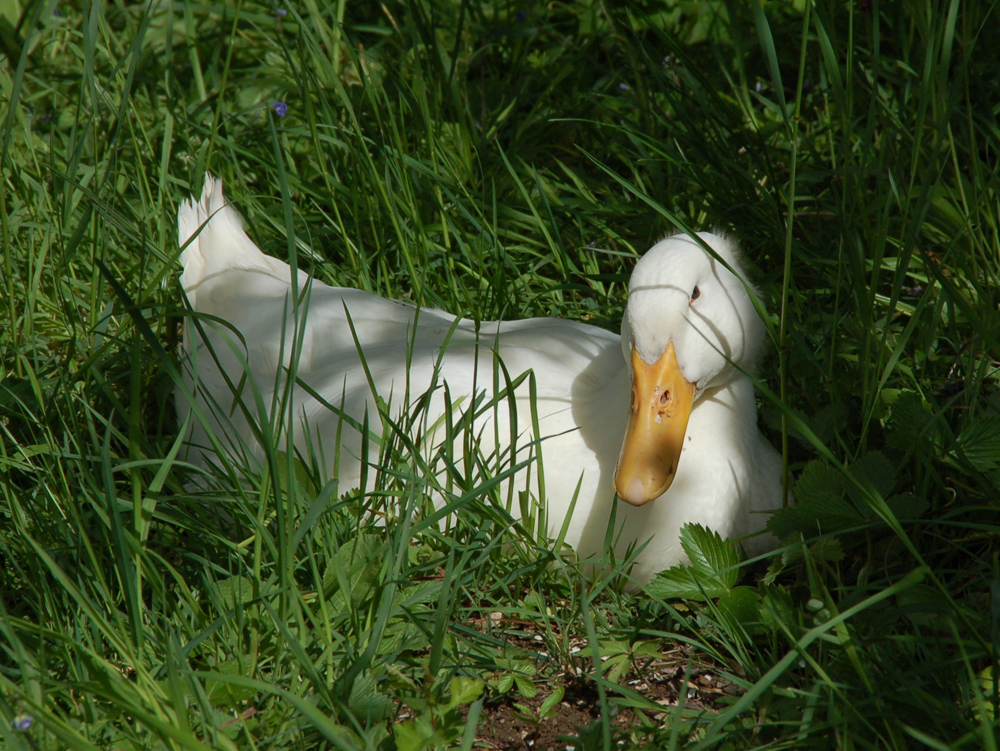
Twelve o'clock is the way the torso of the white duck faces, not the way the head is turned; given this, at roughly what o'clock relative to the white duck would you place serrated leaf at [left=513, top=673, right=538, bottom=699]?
The serrated leaf is roughly at 2 o'clock from the white duck.

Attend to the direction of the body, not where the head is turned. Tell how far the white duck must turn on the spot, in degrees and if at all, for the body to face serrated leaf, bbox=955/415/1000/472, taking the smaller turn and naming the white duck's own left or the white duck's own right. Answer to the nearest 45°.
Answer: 0° — it already faces it

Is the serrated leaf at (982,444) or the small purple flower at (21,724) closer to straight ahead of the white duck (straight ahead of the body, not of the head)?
the serrated leaf

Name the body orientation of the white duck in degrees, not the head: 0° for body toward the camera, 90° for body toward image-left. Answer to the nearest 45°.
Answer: approximately 315°
